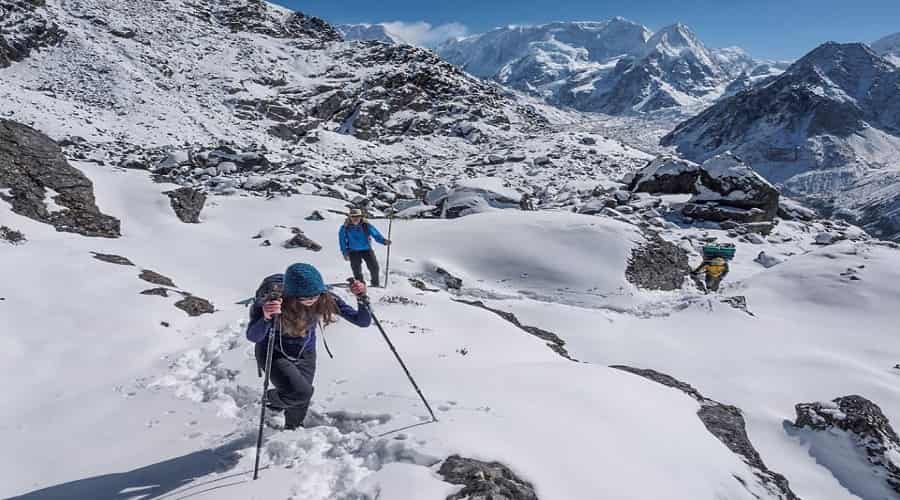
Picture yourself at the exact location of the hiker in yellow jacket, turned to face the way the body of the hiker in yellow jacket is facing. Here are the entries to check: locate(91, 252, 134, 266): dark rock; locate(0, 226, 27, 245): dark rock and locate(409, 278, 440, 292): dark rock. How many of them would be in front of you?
3

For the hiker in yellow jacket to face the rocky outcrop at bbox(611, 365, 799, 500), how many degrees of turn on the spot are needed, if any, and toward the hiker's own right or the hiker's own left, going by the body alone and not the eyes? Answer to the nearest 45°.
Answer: approximately 45° to the hiker's own left

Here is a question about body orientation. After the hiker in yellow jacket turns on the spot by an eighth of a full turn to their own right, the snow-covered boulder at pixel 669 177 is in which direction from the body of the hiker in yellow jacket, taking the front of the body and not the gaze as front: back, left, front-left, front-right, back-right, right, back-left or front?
right

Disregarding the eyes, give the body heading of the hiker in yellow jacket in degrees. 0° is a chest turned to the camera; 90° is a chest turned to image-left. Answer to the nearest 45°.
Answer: approximately 45°

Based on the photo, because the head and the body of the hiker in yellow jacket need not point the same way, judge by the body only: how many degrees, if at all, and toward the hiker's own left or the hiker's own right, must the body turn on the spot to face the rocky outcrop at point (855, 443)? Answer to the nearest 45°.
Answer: approximately 45° to the hiker's own left

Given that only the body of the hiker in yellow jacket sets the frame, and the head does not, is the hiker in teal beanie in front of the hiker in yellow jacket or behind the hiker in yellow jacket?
in front

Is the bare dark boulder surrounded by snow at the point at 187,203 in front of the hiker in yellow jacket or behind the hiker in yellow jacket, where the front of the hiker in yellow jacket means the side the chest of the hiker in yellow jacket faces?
in front
